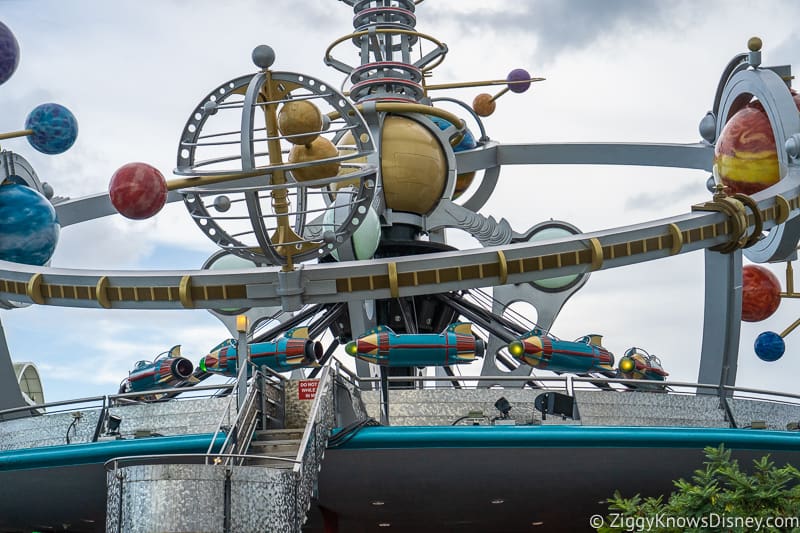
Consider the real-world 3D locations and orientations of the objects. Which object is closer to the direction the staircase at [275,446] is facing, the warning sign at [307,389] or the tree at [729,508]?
the tree

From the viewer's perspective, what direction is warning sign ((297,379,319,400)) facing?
toward the camera

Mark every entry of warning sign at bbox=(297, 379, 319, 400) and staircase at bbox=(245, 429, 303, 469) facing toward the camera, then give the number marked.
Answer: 2

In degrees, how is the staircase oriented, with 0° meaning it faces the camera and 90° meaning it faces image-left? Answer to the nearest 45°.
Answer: approximately 0°

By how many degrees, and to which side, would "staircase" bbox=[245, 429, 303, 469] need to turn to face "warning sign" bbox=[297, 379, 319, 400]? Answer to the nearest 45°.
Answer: approximately 135° to its left
